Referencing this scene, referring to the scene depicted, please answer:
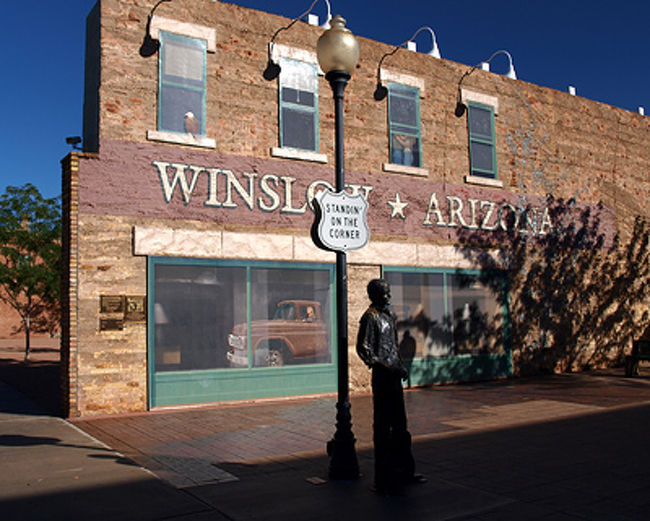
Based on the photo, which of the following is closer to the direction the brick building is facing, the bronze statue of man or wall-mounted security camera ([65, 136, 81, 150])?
the bronze statue of man

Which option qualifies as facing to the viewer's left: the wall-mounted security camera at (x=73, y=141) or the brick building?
the wall-mounted security camera

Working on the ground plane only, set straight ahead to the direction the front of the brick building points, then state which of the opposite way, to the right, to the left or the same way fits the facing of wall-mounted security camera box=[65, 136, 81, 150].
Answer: to the right

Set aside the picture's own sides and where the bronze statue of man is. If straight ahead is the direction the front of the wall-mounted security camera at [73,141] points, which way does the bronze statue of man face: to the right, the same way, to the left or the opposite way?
to the left

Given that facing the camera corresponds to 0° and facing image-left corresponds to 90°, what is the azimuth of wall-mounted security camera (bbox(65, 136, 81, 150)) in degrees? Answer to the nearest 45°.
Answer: approximately 90°

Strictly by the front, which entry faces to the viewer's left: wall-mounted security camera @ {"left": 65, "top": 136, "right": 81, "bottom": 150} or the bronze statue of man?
the wall-mounted security camera

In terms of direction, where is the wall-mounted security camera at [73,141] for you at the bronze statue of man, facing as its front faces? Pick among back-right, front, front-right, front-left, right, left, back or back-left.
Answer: back

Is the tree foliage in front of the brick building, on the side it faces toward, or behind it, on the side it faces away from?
behind

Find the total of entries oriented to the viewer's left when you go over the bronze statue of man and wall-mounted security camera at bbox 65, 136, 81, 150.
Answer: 1

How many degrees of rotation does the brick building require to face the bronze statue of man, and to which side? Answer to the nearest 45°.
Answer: approximately 45° to its right

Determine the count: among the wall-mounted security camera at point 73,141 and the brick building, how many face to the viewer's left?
1

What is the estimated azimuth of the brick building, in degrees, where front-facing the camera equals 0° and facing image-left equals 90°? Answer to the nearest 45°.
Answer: approximately 315°

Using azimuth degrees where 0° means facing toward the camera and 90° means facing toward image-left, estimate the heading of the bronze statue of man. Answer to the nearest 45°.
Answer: approximately 315°

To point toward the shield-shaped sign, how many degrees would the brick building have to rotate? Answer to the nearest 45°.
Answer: approximately 45° to its right
